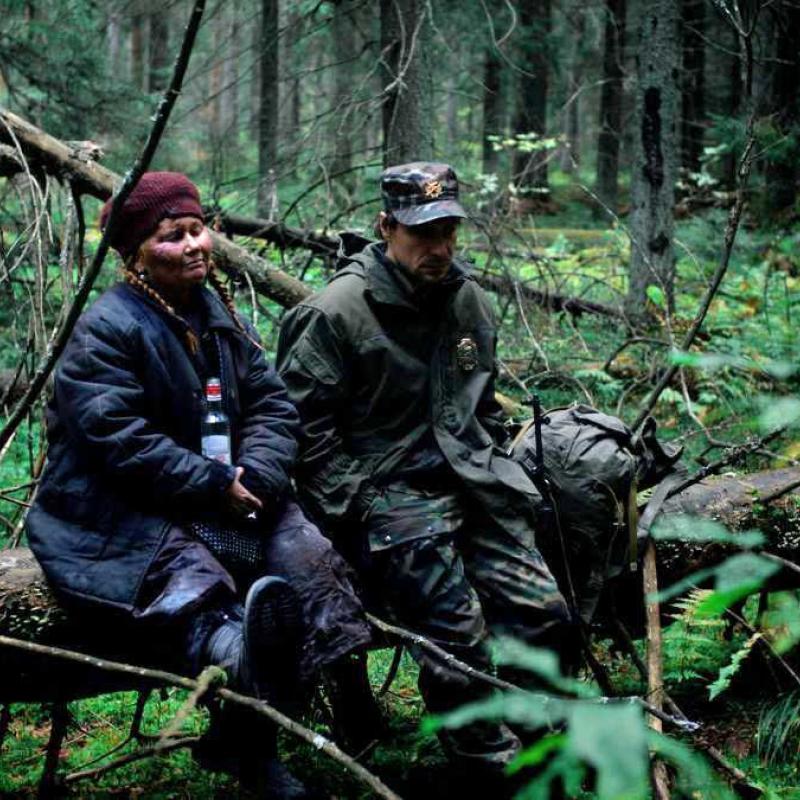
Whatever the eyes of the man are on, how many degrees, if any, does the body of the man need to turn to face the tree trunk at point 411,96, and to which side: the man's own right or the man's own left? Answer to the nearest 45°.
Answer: approximately 135° to the man's own left

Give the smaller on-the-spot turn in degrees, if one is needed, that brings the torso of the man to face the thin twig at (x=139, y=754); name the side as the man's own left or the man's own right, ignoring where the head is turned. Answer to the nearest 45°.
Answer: approximately 90° to the man's own right

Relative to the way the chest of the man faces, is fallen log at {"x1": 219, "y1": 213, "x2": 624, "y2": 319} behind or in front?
behind

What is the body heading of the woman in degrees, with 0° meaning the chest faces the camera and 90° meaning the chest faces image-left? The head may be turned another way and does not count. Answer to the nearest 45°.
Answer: approximately 315°

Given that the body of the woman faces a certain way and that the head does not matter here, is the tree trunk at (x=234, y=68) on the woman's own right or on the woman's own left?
on the woman's own left

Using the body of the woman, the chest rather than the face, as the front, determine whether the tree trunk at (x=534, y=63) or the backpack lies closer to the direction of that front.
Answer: the backpack

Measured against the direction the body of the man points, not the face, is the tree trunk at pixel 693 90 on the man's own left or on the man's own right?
on the man's own left

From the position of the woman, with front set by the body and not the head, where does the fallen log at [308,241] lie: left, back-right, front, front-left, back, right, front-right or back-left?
back-left

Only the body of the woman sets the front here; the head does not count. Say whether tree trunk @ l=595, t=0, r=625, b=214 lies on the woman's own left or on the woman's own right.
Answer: on the woman's own left

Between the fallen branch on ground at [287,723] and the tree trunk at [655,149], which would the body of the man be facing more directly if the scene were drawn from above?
the fallen branch on ground
